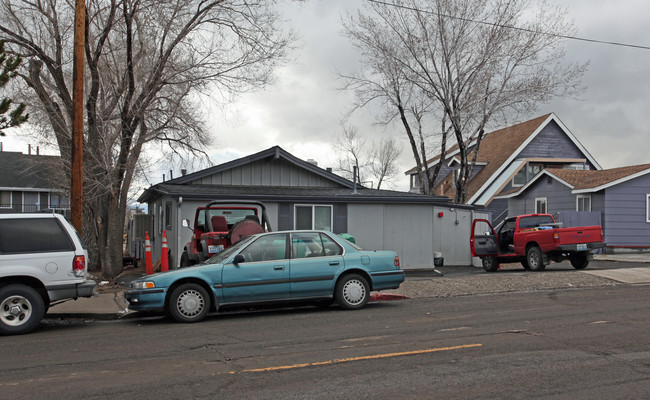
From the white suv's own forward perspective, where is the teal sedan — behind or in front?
behind

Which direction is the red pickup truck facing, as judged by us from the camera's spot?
facing away from the viewer and to the left of the viewer

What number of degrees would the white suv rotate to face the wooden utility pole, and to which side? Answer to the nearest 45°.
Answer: approximately 90° to its right

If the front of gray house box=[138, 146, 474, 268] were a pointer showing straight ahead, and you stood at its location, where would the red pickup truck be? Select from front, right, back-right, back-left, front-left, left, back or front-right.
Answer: left

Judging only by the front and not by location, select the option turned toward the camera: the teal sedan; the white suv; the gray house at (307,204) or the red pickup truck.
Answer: the gray house

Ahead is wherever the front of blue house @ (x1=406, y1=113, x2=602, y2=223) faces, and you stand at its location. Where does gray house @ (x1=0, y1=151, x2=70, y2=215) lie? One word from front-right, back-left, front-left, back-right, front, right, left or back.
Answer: back-right

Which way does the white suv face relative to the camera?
to the viewer's left

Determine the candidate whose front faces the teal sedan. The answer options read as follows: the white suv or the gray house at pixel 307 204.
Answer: the gray house

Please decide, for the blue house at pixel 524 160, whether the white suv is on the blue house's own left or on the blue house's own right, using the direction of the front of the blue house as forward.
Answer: on the blue house's own right

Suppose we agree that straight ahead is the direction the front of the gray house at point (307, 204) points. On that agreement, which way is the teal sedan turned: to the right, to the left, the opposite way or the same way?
to the right

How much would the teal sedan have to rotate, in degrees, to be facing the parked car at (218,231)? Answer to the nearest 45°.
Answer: approximately 90° to its right

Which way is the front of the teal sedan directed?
to the viewer's left
